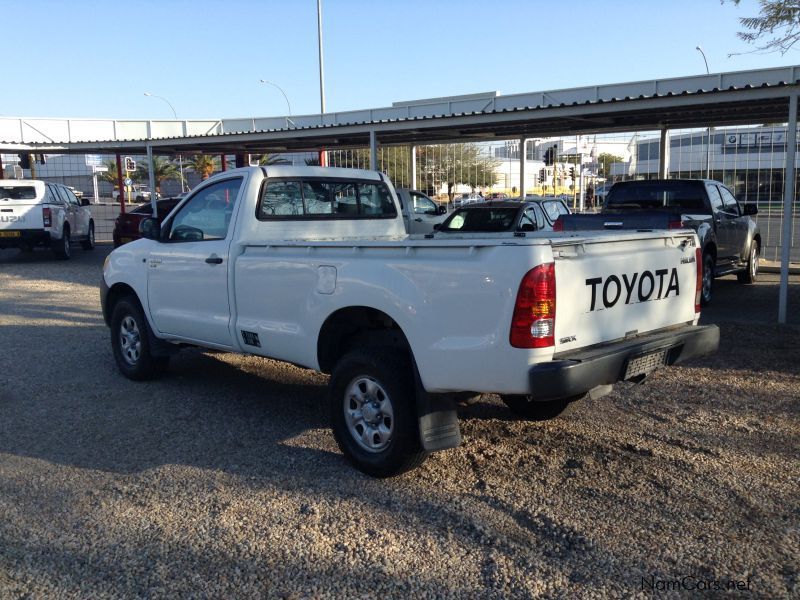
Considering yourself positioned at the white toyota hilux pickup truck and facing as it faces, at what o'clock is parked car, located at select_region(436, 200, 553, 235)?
The parked car is roughly at 2 o'clock from the white toyota hilux pickup truck.

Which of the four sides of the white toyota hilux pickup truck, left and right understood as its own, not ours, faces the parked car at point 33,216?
front

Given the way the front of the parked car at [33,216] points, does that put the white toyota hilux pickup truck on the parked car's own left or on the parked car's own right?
on the parked car's own right

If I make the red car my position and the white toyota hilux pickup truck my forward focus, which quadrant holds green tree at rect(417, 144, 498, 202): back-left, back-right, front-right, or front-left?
back-left

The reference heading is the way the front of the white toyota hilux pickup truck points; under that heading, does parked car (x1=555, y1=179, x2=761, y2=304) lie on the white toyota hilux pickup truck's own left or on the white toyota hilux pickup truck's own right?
on the white toyota hilux pickup truck's own right

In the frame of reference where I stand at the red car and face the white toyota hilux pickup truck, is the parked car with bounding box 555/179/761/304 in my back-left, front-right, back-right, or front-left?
front-left

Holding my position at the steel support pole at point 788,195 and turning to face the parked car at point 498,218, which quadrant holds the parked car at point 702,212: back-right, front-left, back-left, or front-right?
front-right

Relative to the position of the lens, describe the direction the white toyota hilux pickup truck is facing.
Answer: facing away from the viewer and to the left of the viewer

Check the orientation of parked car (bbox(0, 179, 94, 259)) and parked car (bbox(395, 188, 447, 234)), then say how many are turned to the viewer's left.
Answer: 0

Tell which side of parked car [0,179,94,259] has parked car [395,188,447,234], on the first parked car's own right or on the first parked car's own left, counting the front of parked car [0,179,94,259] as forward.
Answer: on the first parked car's own right

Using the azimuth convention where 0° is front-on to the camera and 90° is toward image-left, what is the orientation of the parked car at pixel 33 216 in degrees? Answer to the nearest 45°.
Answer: approximately 225°
